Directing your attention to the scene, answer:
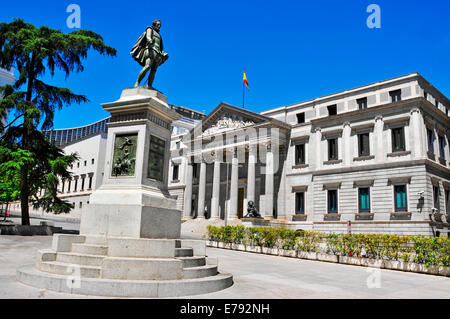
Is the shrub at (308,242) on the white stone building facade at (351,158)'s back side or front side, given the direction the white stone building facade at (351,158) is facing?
on the front side

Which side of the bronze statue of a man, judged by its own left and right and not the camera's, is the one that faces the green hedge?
left

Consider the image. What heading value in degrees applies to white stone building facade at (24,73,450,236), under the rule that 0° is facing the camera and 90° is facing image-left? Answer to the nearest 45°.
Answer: approximately 45°

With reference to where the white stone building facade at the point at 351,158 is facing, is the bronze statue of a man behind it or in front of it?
in front

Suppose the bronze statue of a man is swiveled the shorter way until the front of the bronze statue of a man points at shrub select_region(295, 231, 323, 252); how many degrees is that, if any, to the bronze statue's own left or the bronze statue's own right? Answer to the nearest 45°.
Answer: approximately 90° to the bronze statue's own left

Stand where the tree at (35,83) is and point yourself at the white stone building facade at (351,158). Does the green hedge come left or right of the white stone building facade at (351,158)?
right

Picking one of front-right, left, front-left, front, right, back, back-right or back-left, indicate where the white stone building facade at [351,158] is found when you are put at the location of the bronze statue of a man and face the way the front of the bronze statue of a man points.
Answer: left
